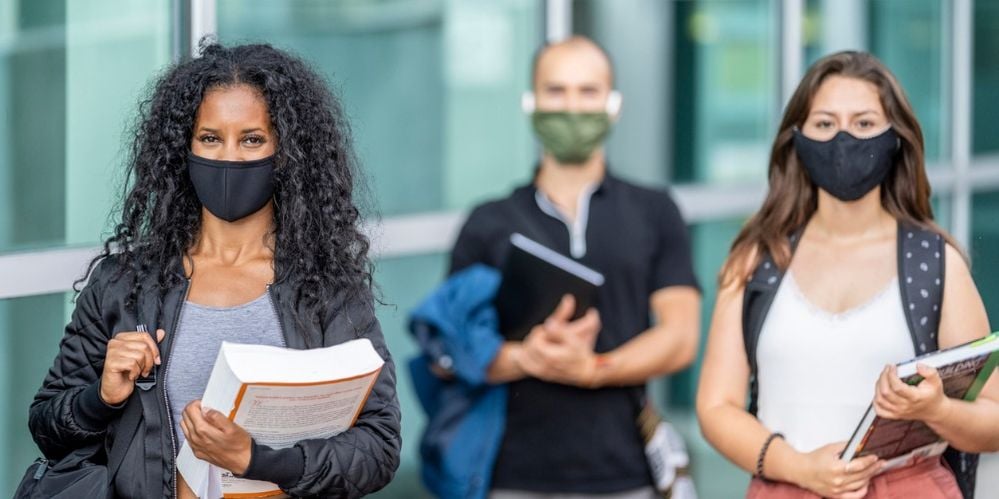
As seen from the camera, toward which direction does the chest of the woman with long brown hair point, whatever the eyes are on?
toward the camera

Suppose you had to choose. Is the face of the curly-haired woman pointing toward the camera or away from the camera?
toward the camera

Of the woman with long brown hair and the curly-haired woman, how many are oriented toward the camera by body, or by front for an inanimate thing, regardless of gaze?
2

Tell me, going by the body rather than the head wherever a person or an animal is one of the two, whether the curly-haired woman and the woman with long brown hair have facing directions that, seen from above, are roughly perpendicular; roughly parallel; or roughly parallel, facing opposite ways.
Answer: roughly parallel

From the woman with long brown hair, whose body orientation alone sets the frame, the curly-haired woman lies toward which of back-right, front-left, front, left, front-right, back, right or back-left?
front-right

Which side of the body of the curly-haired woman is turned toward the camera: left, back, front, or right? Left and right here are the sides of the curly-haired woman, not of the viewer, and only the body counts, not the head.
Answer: front
